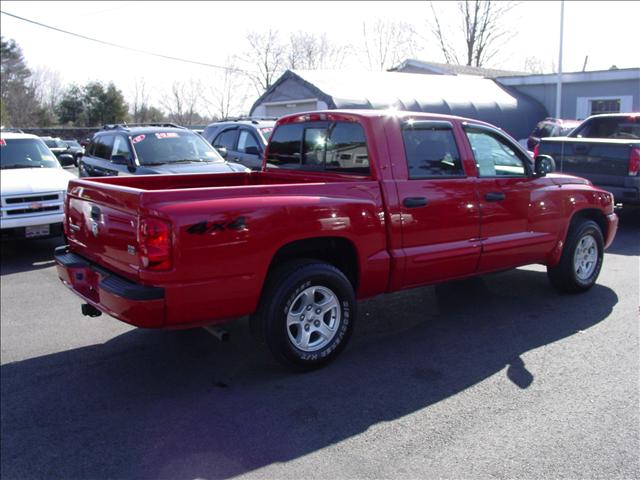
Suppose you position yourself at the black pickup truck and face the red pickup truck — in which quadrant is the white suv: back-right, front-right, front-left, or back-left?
front-right

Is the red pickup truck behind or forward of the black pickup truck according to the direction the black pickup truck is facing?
behind

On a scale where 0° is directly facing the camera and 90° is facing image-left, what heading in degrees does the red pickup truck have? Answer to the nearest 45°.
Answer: approximately 225°

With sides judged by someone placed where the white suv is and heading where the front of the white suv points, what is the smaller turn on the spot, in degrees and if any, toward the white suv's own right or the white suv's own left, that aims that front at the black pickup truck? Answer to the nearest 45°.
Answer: approximately 45° to the white suv's own left

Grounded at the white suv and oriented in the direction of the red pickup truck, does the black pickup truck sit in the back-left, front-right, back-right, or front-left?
front-left

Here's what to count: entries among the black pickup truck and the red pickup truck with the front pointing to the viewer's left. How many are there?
0

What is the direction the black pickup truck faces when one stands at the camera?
facing away from the viewer and to the right of the viewer

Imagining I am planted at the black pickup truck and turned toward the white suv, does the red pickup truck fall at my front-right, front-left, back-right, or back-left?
front-left

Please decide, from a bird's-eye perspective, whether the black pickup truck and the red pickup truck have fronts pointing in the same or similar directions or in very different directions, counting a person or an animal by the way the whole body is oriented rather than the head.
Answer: same or similar directions

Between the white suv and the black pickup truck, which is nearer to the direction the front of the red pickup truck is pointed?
the black pickup truck

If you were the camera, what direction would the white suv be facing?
facing the viewer and to the right of the viewer

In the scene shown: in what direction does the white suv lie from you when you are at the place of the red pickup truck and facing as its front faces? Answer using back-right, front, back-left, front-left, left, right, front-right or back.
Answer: left

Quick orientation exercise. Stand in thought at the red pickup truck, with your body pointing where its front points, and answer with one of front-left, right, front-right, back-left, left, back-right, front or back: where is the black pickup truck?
front
